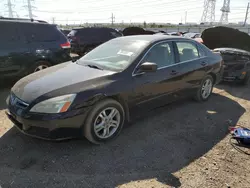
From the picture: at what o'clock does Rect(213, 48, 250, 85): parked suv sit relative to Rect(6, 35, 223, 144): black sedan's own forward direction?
The parked suv is roughly at 6 o'clock from the black sedan.

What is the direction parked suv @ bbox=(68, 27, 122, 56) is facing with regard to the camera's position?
facing away from the viewer and to the right of the viewer

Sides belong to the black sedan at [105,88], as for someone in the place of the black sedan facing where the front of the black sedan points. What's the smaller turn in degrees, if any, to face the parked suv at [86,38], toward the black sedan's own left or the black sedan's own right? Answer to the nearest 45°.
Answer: approximately 135° to the black sedan's own right

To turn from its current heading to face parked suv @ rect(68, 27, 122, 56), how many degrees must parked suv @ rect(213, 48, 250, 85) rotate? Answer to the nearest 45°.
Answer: approximately 45° to its right

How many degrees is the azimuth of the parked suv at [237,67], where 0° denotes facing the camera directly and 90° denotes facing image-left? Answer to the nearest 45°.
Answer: approximately 45°
